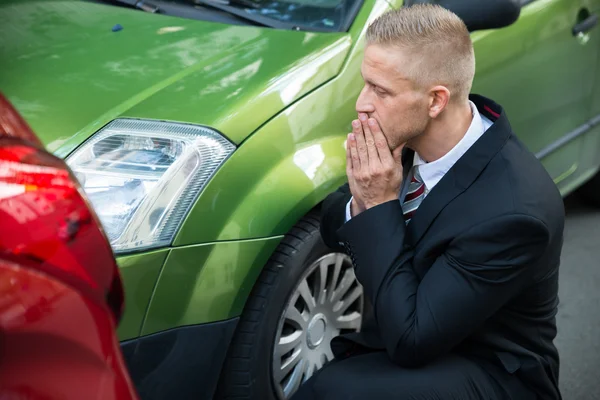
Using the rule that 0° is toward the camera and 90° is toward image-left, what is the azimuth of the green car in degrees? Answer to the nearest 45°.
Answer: approximately 45°

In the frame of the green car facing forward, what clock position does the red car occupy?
The red car is roughly at 11 o'clock from the green car.

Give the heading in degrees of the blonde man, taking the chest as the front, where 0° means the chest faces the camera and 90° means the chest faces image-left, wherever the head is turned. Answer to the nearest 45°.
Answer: approximately 90°

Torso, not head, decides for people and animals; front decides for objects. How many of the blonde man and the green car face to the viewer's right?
0

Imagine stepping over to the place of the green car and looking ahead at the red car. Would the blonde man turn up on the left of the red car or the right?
left

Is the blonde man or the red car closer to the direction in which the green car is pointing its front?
the red car
